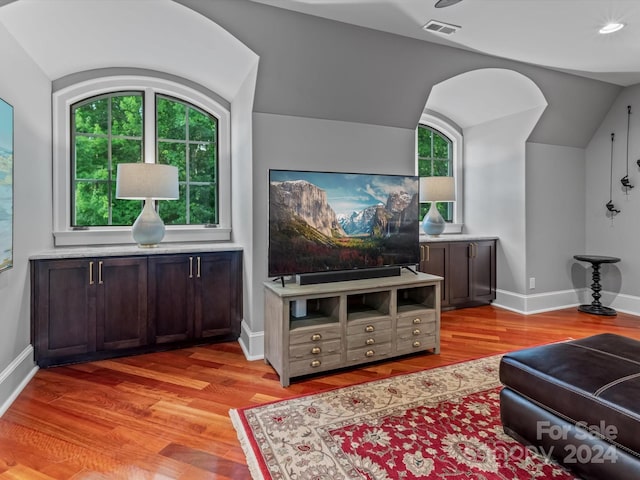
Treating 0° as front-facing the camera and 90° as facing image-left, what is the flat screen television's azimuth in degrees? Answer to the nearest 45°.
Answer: approximately 315°

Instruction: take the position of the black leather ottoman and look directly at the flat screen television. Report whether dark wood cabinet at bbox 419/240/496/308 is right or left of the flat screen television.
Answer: right

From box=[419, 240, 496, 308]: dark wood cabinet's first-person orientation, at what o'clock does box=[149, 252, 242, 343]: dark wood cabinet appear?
box=[149, 252, 242, 343]: dark wood cabinet is roughly at 3 o'clock from box=[419, 240, 496, 308]: dark wood cabinet.

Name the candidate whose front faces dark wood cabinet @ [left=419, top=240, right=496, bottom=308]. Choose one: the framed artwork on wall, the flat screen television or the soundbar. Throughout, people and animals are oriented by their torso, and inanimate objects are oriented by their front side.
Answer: the framed artwork on wall

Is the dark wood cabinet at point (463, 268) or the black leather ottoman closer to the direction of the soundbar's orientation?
the black leather ottoman

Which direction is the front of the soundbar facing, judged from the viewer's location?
facing the viewer and to the right of the viewer

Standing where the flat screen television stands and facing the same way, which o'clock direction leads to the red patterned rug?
The red patterned rug is roughly at 1 o'clock from the flat screen television.

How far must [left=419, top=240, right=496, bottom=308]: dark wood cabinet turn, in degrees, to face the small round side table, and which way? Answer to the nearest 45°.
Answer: approximately 45° to its left

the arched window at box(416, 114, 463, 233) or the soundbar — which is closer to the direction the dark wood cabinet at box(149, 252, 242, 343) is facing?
the soundbar

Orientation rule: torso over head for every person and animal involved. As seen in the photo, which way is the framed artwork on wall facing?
to the viewer's right

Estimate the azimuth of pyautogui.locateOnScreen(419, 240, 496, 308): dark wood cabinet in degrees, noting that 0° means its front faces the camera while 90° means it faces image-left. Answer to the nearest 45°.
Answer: approximately 315°

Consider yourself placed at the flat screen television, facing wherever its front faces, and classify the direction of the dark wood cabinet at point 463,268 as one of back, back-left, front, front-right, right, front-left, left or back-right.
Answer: left

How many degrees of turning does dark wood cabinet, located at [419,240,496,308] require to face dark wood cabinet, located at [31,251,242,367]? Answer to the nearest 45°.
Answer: approximately 90° to its right

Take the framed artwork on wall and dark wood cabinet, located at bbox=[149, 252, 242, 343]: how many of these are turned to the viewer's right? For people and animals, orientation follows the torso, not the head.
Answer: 1

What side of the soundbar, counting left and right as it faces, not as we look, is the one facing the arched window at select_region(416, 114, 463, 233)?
left

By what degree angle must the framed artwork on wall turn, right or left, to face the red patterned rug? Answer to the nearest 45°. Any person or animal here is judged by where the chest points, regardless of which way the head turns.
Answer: approximately 45° to its right
